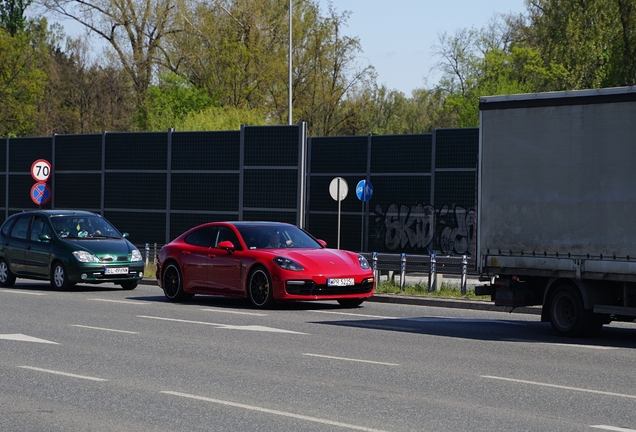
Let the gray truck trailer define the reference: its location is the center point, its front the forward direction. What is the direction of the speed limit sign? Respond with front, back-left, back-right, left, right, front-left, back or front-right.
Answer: back

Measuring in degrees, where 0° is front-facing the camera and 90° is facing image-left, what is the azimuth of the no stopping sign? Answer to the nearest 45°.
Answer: approximately 0°

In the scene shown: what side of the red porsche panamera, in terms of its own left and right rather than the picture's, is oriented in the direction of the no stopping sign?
back

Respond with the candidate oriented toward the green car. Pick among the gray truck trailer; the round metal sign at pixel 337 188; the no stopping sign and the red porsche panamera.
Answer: the no stopping sign

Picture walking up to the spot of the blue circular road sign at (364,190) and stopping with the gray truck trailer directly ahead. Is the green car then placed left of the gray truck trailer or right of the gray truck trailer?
right

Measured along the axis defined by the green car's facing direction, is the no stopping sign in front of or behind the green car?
behind

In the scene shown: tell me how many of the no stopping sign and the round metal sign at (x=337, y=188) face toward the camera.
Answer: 1

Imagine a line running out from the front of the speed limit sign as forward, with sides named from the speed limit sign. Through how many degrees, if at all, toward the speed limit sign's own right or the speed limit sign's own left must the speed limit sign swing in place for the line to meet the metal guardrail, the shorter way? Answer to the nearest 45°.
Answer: approximately 45° to the speed limit sign's own left

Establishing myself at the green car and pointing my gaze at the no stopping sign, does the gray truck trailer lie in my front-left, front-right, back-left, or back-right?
back-right

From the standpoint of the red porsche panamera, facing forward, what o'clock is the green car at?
The green car is roughly at 6 o'clock from the red porsche panamera.

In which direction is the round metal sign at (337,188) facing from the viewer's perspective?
away from the camera
